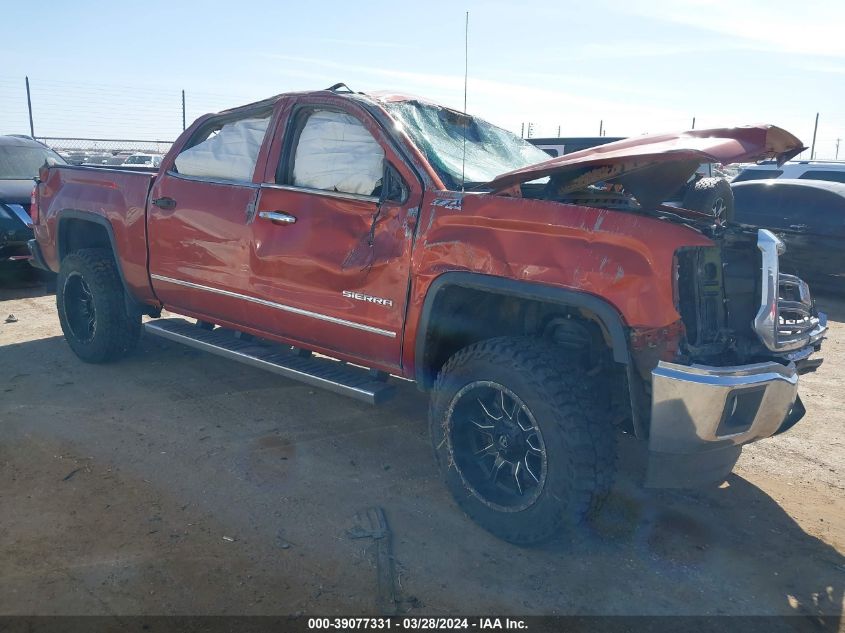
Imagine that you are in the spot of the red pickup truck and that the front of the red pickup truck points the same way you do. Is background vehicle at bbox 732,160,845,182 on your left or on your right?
on your left

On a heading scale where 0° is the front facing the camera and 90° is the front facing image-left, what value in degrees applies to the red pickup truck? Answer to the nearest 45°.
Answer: approximately 315°

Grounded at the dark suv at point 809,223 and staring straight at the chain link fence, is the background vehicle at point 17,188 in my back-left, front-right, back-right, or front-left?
front-left

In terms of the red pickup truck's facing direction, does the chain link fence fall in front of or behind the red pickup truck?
behind

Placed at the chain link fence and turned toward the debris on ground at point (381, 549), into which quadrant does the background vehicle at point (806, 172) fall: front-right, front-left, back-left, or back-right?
front-left

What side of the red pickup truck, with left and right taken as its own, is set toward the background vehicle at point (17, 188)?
back

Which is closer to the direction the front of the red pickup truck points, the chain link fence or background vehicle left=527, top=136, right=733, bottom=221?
the background vehicle
